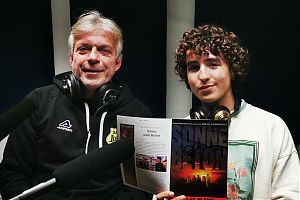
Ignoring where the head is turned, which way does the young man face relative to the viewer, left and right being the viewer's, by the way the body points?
facing the viewer and to the left of the viewer

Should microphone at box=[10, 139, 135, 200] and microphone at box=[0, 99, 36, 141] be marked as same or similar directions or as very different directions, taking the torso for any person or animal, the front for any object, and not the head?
same or similar directions

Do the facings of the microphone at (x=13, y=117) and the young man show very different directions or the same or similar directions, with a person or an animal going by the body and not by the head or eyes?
very different directions

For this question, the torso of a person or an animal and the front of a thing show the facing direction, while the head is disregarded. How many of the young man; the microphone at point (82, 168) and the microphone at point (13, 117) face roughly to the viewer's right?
2

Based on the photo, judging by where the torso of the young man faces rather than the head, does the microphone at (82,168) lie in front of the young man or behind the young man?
in front

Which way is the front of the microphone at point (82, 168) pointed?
to the viewer's right

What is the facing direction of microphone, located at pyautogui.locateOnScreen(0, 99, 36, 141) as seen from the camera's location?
facing to the right of the viewer

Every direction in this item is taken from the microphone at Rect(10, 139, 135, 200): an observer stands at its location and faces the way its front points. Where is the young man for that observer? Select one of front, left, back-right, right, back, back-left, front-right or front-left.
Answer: front-left

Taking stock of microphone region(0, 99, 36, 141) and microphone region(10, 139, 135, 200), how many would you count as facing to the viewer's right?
2
